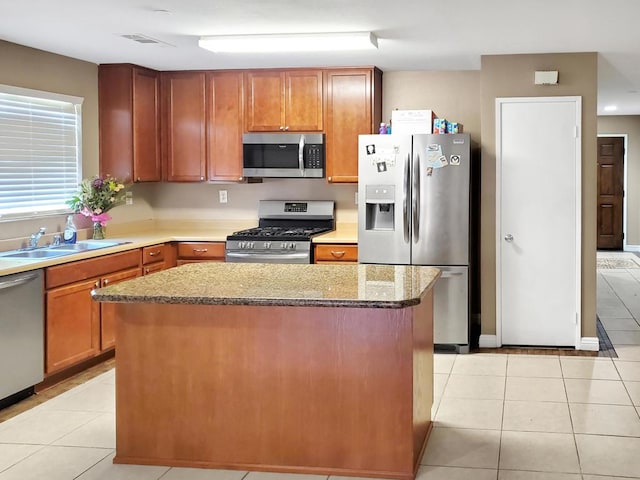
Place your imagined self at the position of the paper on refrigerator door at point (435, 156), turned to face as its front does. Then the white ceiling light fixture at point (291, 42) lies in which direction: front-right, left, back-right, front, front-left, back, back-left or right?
front-right

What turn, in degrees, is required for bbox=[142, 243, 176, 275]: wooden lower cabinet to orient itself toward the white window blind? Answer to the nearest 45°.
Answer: approximately 90° to its right

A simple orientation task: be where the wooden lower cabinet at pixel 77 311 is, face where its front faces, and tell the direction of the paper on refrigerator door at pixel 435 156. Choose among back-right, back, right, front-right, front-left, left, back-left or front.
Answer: front-left

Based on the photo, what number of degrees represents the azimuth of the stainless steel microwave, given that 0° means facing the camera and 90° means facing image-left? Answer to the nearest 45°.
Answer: approximately 0°

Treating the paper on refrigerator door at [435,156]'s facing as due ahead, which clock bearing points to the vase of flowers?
The vase of flowers is roughly at 3 o'clock from the paper on refrigerator door.

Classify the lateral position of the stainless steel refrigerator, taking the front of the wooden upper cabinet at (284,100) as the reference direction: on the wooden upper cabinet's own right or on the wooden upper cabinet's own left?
on the wooden upper cabinet's own left

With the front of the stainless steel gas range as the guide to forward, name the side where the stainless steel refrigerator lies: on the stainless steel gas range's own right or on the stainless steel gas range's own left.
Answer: on the stainless steel gas range's own left

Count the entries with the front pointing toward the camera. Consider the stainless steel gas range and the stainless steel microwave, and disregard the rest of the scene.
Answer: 2

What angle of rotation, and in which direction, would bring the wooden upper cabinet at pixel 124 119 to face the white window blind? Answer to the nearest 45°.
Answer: approximately 90° to its right

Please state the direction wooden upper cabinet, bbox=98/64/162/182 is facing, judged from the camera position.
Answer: facing the viewer and to the right of the viewer

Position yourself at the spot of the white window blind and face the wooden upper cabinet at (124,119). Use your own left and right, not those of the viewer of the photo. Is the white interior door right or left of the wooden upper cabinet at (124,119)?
right

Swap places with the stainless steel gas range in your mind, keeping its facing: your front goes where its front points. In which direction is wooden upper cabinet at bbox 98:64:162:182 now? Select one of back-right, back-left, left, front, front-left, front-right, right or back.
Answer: right

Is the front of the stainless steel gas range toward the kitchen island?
yes
